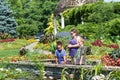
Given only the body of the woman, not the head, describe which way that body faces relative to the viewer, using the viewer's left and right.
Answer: facing the viewer and to the left of the viewer

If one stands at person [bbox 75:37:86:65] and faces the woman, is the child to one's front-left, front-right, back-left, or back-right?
front-left

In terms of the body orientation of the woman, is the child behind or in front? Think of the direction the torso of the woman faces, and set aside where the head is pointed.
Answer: in front

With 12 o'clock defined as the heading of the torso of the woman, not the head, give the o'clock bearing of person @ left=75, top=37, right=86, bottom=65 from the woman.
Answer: The person is roughly at 10 o'clock from the woman.
